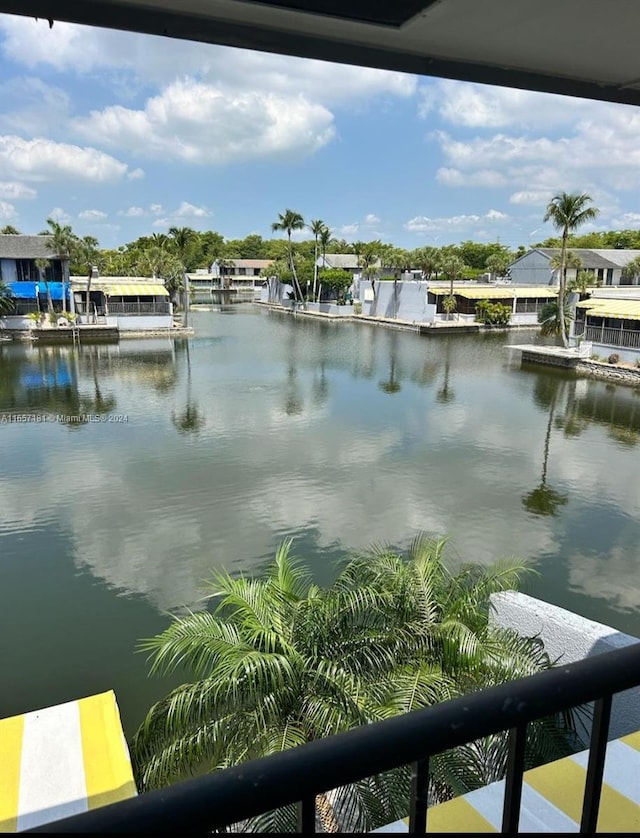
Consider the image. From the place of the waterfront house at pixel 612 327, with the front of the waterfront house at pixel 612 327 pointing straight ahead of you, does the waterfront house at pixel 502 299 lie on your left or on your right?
on your right

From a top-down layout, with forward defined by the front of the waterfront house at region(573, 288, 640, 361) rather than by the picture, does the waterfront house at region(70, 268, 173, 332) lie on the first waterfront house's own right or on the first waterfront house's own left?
on the first waterfront house's own right

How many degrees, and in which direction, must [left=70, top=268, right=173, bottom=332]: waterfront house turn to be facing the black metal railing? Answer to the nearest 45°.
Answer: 0° — it already faces it

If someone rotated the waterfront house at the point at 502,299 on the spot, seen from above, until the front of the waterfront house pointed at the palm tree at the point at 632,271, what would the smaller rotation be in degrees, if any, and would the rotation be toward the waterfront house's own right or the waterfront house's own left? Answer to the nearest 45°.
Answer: approximately 135° to the waterfront house's own left

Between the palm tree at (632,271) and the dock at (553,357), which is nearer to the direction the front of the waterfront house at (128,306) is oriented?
the dock

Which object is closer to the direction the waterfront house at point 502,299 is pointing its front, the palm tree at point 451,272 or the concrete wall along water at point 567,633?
the concrete wall along water

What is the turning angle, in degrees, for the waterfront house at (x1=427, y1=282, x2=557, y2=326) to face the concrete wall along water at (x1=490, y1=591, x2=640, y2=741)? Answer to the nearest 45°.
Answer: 0° — it already faces it

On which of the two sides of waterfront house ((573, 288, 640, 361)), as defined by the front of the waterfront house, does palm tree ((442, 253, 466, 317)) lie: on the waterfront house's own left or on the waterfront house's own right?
on the waterfront house's own right
